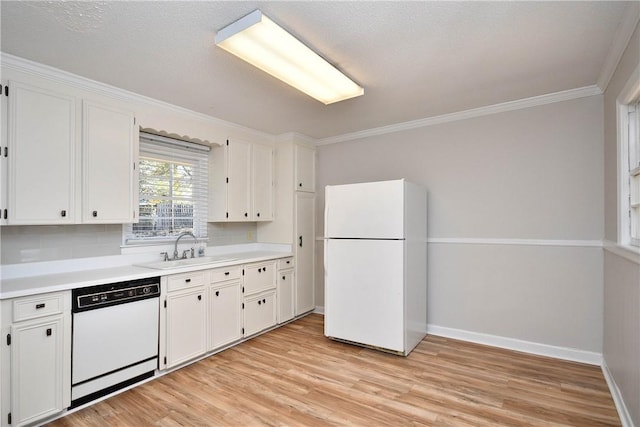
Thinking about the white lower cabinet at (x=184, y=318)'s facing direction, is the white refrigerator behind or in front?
in front

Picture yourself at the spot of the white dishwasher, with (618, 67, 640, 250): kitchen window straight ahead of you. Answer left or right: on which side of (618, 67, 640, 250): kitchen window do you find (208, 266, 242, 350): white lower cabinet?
left

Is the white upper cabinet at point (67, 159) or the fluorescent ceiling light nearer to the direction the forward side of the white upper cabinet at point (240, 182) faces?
the fluorescent ceiling light

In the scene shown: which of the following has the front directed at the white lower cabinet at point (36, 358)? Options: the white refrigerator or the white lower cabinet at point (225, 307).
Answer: the white refrigerator

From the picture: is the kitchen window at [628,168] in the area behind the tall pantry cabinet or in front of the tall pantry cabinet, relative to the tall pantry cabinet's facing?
in front

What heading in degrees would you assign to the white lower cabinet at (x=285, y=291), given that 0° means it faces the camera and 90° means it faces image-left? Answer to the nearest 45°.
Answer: approximately 315°

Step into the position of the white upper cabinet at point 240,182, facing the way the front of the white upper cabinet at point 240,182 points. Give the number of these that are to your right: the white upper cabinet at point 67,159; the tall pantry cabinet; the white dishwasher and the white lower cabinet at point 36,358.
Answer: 3
